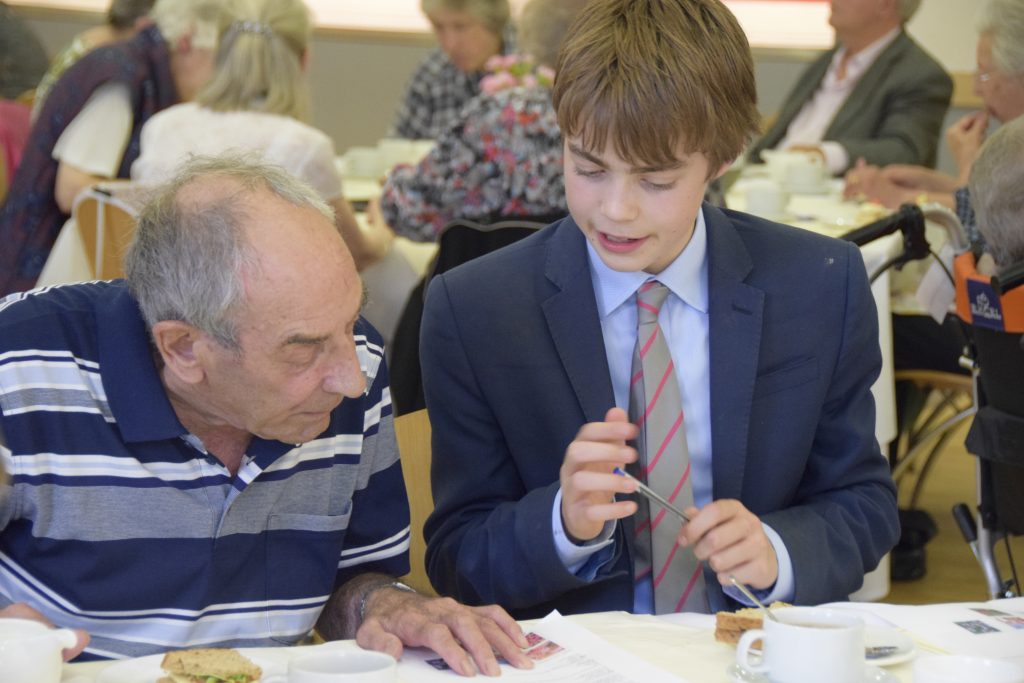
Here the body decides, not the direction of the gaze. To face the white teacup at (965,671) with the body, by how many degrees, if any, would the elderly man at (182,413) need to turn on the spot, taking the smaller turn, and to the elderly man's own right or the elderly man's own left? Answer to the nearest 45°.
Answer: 0° — they already face it

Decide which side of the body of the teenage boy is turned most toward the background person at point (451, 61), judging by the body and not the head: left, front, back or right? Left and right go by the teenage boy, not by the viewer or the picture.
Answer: back

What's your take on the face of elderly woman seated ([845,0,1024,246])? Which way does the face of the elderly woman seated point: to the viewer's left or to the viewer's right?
to the viewer's left

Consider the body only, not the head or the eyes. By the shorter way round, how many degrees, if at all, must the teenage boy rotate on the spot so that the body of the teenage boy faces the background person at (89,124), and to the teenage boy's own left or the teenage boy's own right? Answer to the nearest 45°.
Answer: approximately 135° to the teenage boy's own right

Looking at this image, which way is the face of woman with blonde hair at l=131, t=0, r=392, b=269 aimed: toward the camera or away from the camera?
away from the camera

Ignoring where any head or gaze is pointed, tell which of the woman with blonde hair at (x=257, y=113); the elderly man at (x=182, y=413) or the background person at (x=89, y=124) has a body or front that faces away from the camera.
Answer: the woman with blonde hair

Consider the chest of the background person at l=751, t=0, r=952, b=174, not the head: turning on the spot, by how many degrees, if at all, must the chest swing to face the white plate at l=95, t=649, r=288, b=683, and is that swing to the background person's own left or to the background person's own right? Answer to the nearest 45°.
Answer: approximately 45° to the background person's own left

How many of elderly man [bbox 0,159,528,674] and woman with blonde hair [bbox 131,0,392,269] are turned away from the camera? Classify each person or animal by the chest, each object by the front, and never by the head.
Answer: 1

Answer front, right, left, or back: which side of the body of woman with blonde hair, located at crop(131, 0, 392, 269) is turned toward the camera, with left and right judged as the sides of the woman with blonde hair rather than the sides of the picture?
back

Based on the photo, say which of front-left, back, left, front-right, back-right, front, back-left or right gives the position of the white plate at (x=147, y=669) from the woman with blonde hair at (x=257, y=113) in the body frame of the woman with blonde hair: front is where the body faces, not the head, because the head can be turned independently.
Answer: back

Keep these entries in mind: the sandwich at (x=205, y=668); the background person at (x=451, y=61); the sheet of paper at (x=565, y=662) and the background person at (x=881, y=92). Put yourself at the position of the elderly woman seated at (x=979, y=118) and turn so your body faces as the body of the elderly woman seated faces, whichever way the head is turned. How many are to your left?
2

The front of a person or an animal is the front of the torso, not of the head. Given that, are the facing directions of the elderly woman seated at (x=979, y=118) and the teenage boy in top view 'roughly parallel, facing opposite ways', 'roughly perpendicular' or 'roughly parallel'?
roughly perpendicular

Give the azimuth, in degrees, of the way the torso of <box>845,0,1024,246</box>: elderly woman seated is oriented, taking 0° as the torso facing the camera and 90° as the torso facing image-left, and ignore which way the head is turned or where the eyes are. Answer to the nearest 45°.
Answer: approximately 90°
